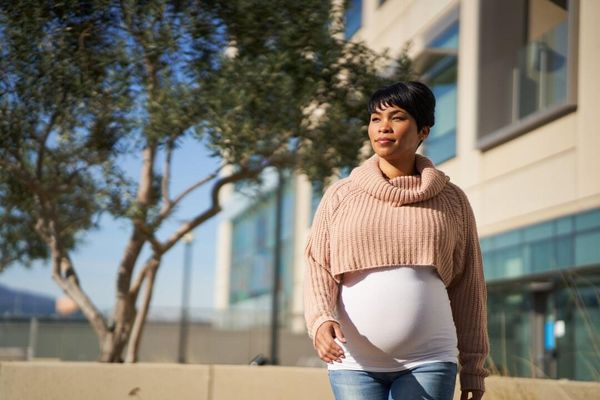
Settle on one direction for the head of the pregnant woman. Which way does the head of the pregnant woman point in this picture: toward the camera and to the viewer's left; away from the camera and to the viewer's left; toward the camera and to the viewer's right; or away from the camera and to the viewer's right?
toward the camera and to the viewer's left

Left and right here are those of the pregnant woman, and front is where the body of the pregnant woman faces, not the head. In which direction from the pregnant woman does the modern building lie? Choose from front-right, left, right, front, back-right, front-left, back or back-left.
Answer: back

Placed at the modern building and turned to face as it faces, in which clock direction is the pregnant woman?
The pregnant woman is roughly at 11 o'clock from the modern building.

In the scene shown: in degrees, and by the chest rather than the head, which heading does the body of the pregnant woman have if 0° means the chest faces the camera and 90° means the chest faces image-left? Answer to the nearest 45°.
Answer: approximately 0°

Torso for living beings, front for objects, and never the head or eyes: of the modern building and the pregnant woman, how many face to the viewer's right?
0

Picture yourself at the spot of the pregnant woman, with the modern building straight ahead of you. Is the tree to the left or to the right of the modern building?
left

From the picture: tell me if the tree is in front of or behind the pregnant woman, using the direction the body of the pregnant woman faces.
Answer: behind

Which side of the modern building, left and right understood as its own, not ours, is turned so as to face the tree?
front

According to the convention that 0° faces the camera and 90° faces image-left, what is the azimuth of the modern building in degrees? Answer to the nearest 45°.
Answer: approximately 45°
